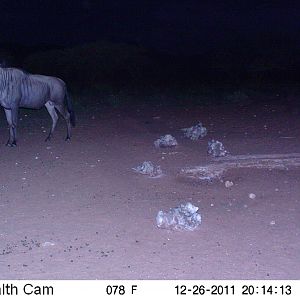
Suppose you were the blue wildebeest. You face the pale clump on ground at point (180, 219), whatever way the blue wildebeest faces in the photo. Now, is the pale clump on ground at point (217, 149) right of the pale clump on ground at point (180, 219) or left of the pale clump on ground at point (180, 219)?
left

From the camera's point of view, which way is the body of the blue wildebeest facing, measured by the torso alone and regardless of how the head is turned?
to the viewer's left

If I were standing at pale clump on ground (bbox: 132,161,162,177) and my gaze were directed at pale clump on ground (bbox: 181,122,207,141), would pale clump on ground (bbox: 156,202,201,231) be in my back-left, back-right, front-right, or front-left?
back-right

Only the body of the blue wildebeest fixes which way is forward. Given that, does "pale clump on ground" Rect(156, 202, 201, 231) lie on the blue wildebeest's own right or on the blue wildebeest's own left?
on the blue wildebeest's own left

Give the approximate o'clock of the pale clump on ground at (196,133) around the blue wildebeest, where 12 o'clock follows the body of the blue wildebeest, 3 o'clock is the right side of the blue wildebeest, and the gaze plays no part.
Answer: The pale clump on ground is roughly at 6 o'clock from the blue wildebeest.

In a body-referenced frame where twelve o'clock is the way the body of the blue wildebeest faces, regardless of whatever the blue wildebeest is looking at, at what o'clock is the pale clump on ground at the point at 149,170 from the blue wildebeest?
The pale clump on ground is roughly at 8 o'clock from the blue wildebeest.

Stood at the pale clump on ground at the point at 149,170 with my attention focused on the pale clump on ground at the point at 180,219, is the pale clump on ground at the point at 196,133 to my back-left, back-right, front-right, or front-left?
back-left

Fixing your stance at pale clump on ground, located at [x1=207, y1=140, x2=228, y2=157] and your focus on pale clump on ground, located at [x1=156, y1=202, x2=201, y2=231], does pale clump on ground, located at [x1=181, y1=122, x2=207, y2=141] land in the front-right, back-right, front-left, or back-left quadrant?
back-right
